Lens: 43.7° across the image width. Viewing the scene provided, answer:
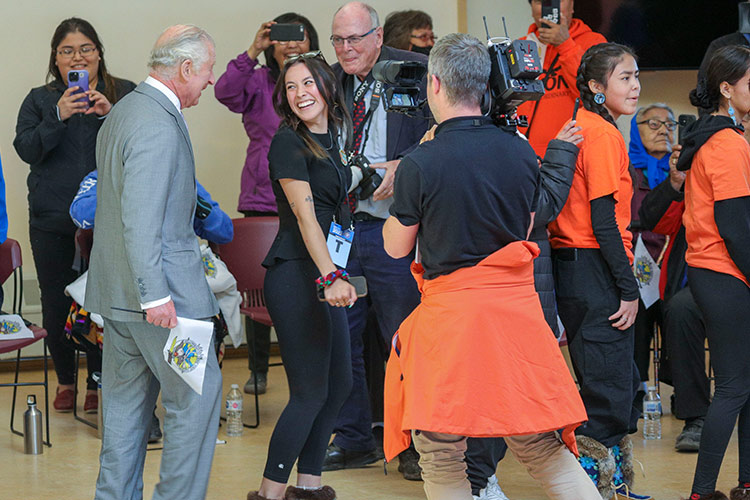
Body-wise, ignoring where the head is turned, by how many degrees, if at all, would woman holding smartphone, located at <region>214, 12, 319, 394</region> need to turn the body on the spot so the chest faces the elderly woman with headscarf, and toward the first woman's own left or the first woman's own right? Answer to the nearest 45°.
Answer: approximately 90° to the first woman's own left

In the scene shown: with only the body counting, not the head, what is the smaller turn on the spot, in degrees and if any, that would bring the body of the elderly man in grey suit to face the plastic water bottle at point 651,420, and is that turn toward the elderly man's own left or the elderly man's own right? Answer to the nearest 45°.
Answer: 0° — they already face it

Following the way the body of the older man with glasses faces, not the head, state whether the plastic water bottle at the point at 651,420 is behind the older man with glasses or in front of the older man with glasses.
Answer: behind

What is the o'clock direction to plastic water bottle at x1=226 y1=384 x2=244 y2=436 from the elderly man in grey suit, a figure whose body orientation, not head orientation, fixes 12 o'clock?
The plastic water bottle is roughly at 11 o'clock from the elderly man in grey suit.

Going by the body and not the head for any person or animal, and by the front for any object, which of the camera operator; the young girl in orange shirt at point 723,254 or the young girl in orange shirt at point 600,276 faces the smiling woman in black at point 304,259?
the camera operator

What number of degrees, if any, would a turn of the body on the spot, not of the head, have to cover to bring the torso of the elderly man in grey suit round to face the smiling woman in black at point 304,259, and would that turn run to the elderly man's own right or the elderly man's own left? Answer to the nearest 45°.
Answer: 0° — they already face them
